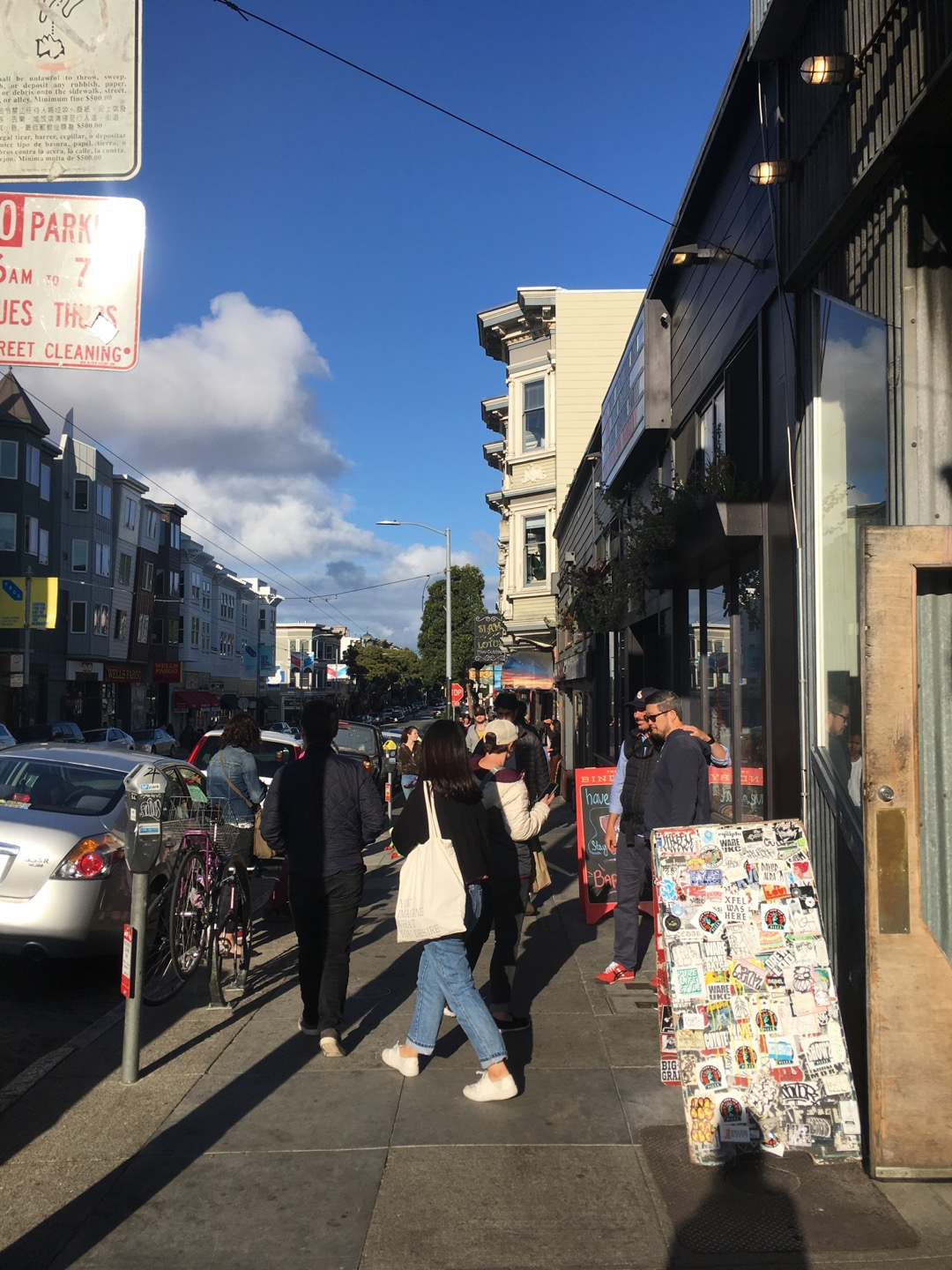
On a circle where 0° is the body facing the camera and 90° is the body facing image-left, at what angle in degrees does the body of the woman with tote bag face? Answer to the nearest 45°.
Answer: approximately 135°

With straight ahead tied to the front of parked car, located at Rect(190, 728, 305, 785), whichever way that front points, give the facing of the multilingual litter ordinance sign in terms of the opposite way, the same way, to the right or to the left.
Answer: the opposite way

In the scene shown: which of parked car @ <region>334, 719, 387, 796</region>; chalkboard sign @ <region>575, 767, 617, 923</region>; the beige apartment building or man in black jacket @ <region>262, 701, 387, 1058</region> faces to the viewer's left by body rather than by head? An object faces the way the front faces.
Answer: the beige apartment building

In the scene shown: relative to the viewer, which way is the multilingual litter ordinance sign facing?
toward the camera

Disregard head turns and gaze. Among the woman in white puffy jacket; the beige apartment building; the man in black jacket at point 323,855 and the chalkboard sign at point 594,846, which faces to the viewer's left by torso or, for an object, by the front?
the beige apartment building

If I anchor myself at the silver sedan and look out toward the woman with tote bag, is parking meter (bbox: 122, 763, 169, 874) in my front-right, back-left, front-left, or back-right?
front-right

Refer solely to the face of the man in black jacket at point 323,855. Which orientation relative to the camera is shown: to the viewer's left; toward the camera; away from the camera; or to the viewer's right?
away from the camera

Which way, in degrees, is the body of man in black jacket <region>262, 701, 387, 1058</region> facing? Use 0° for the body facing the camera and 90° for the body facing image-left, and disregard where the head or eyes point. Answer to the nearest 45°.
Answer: approximately 180°

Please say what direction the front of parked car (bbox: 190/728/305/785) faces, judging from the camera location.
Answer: facing away from the viewer

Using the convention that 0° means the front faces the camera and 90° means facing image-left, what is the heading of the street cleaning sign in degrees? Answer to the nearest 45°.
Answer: approximately 0°

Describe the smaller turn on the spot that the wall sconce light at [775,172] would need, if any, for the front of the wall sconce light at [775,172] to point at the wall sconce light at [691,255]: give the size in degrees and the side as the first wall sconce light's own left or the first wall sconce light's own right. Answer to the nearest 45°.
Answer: approximately 90° to the first wall sconce light's own right

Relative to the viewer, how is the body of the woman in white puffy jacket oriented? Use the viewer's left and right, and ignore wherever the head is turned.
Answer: facing away from the viewer and to the right of the viewer

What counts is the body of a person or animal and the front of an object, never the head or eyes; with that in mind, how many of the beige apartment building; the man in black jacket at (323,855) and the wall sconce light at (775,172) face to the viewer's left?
2

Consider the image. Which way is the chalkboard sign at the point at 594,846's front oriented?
toward the camera

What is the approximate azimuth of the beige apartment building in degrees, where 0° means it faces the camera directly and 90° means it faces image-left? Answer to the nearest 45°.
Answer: approximately 90°

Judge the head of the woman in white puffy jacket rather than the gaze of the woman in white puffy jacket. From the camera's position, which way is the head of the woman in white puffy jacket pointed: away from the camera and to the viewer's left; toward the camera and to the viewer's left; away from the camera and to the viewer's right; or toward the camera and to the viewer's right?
away from the camera and to the viewer's right

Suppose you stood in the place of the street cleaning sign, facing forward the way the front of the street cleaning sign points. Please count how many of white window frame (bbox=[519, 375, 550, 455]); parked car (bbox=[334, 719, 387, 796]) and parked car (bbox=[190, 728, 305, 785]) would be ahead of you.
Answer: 0
